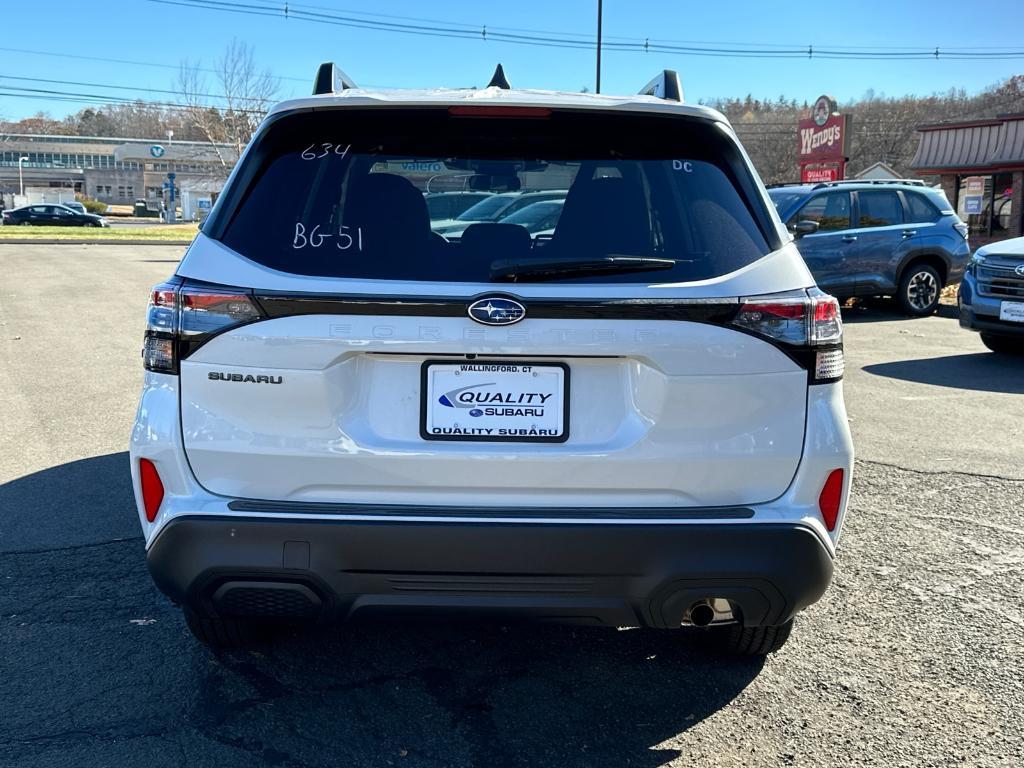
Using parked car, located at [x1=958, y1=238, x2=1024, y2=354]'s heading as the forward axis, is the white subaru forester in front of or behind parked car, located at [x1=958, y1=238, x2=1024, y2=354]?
in front

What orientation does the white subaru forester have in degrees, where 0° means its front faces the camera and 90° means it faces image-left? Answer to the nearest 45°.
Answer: approximately 180°

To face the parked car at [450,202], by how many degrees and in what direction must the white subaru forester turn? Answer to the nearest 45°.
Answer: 0° — it already faces it

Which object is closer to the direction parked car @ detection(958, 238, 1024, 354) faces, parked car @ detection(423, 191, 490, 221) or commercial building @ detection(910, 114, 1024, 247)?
the parked car

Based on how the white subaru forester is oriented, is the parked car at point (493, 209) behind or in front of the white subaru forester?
in front

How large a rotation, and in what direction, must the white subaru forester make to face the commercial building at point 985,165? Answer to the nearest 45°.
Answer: approximately 45° to its right

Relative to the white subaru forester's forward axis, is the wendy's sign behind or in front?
in front

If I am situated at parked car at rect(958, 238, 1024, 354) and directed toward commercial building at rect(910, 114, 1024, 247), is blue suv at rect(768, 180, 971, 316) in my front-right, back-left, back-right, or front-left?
front-left

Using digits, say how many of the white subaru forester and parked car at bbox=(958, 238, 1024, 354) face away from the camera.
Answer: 1

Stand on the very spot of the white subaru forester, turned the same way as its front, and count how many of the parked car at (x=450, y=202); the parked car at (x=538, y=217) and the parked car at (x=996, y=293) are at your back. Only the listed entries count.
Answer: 0

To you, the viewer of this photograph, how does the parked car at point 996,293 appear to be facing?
facing the viewer and to the left of the viewer

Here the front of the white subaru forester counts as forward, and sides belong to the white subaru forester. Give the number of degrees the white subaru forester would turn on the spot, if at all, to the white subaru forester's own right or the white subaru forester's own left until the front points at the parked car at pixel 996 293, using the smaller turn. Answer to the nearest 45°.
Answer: approximately 45° to the white subaru forester's own right

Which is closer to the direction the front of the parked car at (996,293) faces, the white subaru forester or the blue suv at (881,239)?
the white subaru forester

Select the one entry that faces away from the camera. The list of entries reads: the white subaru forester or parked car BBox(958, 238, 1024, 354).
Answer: the white subaru forester
